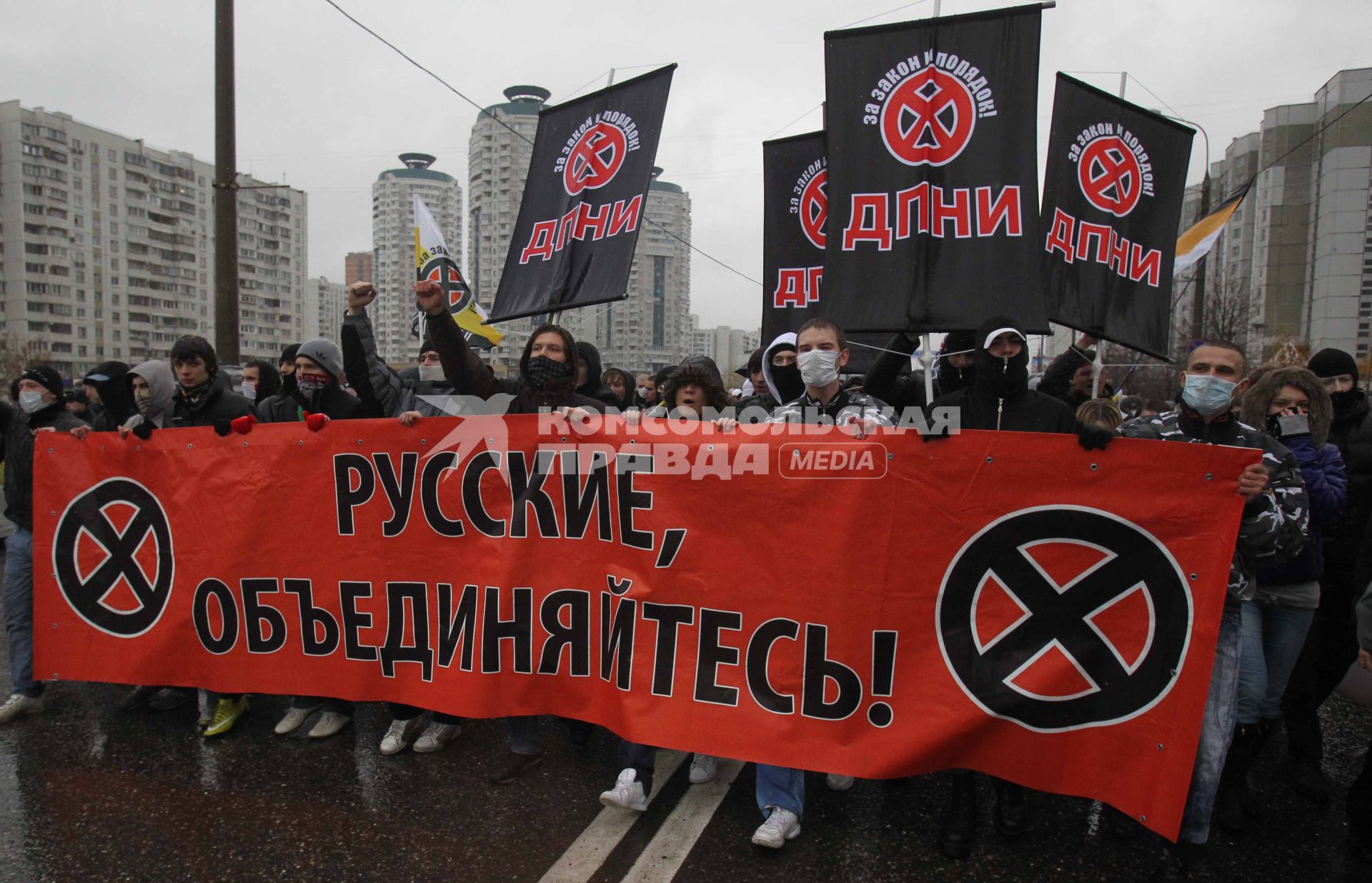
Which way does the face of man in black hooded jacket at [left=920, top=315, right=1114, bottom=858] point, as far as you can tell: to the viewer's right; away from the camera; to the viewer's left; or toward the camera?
toward the camera

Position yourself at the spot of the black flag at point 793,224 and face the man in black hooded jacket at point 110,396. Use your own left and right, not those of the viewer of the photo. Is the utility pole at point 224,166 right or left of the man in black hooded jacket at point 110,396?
right

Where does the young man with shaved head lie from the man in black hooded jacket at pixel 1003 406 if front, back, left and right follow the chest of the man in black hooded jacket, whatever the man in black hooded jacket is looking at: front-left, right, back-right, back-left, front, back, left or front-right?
left

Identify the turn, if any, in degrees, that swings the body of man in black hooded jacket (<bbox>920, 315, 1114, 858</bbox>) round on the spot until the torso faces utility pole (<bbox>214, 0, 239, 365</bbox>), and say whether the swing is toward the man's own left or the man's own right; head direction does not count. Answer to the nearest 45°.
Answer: approximately 90° to the man's own right

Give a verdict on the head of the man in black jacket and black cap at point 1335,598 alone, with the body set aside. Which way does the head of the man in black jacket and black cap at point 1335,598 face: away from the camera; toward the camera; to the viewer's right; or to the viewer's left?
toward the camera

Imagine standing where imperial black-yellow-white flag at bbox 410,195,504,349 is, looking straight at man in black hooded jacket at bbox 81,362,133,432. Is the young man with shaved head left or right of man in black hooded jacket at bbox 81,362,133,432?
left

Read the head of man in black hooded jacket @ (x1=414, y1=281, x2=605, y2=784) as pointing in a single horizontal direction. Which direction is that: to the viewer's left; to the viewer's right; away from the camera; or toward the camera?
toward the camera

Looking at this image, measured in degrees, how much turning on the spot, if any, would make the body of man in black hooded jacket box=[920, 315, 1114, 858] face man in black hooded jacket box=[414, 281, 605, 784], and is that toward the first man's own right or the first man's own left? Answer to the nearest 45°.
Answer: approximately 90° to the first man's own right

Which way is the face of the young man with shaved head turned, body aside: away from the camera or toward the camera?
toward the camera

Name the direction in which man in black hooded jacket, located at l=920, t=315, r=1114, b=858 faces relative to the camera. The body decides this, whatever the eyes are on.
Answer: toward the camera

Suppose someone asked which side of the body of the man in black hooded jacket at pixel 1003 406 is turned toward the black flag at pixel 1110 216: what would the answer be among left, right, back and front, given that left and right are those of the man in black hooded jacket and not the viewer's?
back

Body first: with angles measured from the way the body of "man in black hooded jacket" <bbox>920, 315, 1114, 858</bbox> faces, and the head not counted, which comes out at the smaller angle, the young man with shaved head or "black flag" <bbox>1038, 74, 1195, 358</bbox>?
the young man with shaved head

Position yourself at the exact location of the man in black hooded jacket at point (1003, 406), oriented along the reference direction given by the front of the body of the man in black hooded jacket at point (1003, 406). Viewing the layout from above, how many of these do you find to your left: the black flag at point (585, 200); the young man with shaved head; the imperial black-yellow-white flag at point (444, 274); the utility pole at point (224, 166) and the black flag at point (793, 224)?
1

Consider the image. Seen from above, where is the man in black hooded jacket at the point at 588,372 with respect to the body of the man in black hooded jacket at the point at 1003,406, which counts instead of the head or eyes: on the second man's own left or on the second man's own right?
on the second man's own right
